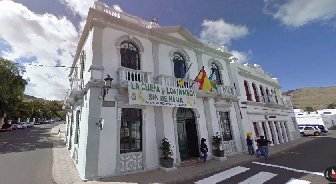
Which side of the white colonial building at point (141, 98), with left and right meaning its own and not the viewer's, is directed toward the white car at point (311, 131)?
left

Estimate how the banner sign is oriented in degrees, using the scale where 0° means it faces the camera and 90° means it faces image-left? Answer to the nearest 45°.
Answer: approximately 315°

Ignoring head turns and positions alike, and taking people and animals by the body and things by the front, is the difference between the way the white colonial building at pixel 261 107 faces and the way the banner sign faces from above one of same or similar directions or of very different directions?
same or similar directions

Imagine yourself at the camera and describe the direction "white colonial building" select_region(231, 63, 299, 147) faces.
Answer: facing the viewer and to the right of the viewer

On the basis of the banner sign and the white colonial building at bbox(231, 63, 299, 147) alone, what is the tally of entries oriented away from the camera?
0

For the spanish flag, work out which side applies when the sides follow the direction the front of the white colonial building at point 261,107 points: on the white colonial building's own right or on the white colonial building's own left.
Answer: on the white colonial building's own right

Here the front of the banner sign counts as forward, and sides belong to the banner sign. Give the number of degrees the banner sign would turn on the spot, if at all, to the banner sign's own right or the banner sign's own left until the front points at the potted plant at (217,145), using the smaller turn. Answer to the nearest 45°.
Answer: approximately 90° to the banner sign's own left
